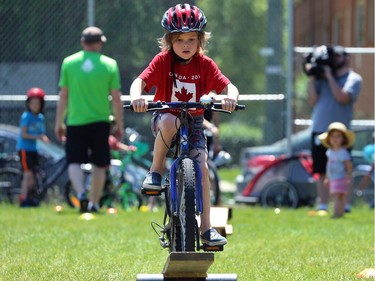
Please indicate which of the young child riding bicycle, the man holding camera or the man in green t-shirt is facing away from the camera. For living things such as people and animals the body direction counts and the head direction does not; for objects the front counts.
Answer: the man in green t-shirt

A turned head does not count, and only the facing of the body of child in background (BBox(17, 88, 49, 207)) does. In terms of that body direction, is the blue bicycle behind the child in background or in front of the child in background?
in front

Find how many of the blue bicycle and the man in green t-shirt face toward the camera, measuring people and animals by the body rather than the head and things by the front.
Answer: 1

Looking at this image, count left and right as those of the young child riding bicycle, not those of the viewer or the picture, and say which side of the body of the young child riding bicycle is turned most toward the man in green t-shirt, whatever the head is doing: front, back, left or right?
back

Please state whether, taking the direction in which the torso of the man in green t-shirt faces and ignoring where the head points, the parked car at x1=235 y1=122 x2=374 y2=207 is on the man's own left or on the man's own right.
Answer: on the man's own right

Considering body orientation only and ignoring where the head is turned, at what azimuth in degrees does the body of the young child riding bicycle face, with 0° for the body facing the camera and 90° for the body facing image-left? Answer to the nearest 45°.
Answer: approximately 0°

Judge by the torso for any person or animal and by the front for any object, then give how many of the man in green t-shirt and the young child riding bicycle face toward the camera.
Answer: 1

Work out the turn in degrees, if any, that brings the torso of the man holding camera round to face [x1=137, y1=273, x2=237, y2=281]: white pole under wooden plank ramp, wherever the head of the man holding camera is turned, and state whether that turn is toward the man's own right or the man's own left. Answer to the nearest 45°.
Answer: approximately 45° to the man's own left

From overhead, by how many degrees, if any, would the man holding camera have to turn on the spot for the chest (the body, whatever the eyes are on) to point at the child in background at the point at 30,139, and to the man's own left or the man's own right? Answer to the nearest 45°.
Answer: approximately 45° to the man's own right

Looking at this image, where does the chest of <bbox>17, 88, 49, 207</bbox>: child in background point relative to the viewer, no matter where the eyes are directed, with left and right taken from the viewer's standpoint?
facing the viewer and to the right of the viewer

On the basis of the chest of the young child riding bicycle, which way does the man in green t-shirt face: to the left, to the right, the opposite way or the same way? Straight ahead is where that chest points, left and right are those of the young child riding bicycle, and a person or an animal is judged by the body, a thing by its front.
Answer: the opposite way

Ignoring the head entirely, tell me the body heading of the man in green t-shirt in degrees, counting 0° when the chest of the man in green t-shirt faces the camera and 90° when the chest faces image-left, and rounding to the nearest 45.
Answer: approximately 180°
